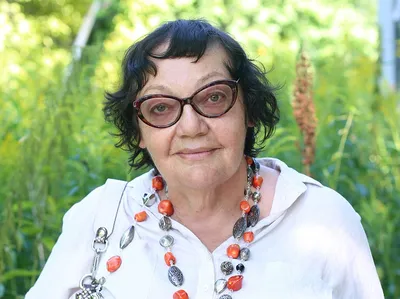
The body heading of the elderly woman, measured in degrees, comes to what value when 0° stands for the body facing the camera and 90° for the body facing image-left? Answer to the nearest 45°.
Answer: approximately 0°
